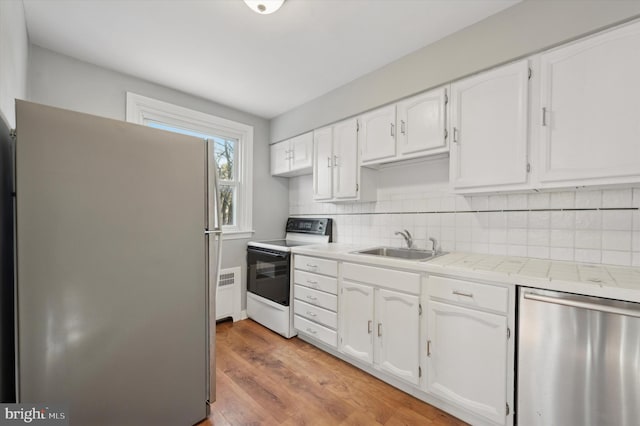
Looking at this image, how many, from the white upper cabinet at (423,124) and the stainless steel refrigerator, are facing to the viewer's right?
1

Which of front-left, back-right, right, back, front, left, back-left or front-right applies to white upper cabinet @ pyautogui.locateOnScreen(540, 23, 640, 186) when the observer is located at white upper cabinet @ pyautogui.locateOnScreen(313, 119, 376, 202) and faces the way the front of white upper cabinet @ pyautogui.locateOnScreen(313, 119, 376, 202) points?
left

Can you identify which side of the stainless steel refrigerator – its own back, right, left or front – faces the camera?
right

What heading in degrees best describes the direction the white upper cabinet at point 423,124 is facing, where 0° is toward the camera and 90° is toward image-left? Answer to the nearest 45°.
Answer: approximately 45°

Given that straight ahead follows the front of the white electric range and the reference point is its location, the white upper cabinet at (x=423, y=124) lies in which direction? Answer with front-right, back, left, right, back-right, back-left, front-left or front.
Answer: left
